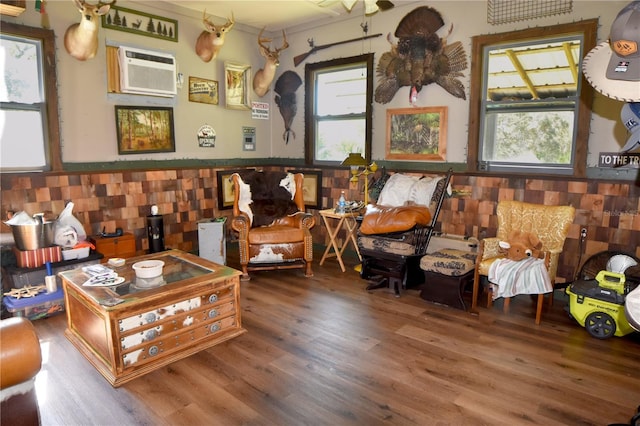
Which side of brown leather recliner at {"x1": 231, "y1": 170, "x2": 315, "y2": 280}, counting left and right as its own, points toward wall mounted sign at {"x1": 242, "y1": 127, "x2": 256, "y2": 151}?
back

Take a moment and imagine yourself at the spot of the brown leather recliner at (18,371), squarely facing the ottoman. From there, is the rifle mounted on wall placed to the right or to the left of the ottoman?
left

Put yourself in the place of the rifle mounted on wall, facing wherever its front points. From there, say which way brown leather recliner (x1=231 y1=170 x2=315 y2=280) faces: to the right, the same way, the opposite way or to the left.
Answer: to the right

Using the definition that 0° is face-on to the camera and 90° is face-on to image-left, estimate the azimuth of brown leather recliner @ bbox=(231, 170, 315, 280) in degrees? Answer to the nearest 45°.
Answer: approximately 0°

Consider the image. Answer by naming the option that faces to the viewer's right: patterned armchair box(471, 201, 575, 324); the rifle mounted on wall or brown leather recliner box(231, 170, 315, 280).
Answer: the rifle mounted on wall

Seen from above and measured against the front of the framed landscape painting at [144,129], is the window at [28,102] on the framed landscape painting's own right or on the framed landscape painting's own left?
on the framed landscape painting's own right

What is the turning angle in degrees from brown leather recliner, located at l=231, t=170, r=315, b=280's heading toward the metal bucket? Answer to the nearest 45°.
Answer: approximately 90° to its right

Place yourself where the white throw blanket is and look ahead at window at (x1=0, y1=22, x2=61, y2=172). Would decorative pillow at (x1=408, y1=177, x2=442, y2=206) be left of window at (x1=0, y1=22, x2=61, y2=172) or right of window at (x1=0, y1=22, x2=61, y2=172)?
right

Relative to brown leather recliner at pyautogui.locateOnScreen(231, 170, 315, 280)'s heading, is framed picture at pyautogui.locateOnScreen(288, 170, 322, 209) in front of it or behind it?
behind

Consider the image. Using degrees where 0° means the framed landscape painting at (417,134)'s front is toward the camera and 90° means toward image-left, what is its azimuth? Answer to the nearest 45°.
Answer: approximately 45°

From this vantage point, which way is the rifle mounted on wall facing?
to the viewer's right

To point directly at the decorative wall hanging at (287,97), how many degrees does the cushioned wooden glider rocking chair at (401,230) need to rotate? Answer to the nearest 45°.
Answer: approximately 90° to its right
